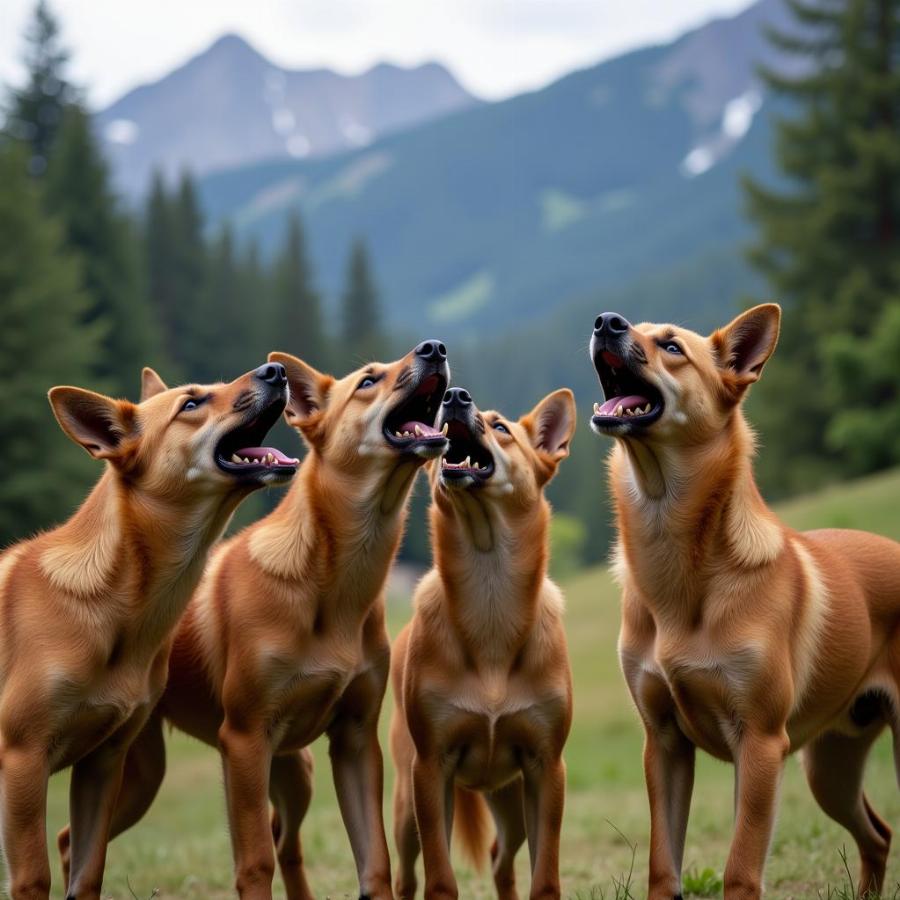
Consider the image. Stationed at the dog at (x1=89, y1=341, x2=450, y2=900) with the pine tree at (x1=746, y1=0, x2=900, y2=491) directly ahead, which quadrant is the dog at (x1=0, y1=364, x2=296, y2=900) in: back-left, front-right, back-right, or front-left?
back-left

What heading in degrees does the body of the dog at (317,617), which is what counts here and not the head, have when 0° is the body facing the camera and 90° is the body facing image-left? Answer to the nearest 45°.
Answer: approximately 315°

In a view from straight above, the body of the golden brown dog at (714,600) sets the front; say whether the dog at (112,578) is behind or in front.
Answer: in front

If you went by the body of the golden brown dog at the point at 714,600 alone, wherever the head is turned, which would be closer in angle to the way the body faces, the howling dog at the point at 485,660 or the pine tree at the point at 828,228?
the howling dog

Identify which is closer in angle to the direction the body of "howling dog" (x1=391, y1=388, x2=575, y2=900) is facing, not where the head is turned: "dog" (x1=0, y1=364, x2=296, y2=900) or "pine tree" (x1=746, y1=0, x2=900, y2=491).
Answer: the dog

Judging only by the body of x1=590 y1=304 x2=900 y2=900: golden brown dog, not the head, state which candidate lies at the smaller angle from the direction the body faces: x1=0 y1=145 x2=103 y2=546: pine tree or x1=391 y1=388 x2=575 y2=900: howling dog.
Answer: the howling dog

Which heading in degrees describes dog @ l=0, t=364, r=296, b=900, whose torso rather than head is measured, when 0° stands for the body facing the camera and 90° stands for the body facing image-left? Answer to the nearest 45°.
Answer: approximately 315°

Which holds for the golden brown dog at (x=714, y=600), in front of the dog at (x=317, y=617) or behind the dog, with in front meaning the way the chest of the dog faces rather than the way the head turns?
in front

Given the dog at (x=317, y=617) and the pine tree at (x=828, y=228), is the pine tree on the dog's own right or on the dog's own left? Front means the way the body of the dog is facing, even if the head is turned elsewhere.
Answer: on the dog's own left

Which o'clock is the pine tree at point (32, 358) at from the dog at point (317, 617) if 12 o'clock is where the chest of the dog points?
The pine tree is roughly at 7 o'clock from the dog.

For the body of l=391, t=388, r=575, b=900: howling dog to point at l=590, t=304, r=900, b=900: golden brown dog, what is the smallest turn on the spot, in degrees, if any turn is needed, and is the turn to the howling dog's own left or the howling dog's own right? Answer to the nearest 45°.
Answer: approximately 90° to the howling dog's own left

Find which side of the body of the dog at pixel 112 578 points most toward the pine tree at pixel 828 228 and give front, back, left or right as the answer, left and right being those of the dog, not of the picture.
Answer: left

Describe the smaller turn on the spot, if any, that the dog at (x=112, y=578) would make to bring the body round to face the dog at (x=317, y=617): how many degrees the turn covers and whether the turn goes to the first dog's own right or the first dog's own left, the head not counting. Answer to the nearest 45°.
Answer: approximately 45° to the first dog's own left

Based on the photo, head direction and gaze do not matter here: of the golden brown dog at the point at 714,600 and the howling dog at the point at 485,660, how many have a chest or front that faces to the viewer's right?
0
